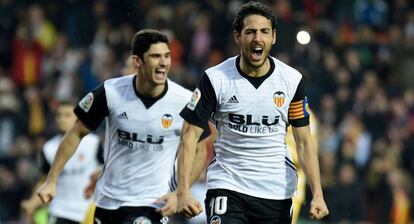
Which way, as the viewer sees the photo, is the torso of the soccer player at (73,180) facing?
toward the camera

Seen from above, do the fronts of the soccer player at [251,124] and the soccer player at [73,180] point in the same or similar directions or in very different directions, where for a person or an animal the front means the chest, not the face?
same or similar directions

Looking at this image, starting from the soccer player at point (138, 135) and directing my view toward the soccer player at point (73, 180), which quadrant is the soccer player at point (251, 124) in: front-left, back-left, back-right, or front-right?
back-right

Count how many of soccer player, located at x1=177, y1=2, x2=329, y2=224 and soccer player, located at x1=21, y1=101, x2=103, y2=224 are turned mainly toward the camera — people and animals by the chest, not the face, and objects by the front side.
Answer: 2

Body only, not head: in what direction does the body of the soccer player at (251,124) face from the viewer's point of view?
toward the camera

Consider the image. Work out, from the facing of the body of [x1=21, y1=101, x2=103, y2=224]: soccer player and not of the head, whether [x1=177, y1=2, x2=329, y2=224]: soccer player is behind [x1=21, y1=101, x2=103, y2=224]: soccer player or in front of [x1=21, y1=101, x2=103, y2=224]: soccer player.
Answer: in front

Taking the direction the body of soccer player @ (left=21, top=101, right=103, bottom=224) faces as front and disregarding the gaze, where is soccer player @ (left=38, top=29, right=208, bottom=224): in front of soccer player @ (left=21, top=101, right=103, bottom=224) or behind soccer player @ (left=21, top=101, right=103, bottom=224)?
in front

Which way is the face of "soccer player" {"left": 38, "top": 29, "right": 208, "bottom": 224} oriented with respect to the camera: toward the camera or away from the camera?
toward the camera

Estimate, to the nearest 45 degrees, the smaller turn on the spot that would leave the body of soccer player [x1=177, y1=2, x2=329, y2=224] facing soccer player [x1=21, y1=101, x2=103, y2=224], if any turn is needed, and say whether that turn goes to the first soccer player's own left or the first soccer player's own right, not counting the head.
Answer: approximately 135° to the first soccer player's own right
